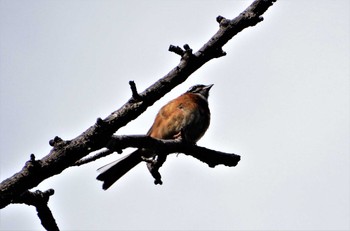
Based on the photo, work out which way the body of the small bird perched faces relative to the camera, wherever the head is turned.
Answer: to the viewer's right

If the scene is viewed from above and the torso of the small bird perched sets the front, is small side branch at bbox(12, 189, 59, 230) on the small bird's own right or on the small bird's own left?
on the small bird's own right
